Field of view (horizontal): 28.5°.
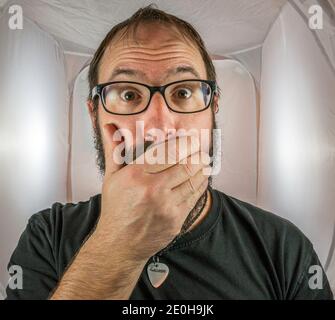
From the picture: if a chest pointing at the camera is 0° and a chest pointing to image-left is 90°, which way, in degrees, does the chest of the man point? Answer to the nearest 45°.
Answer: approximately 0°
